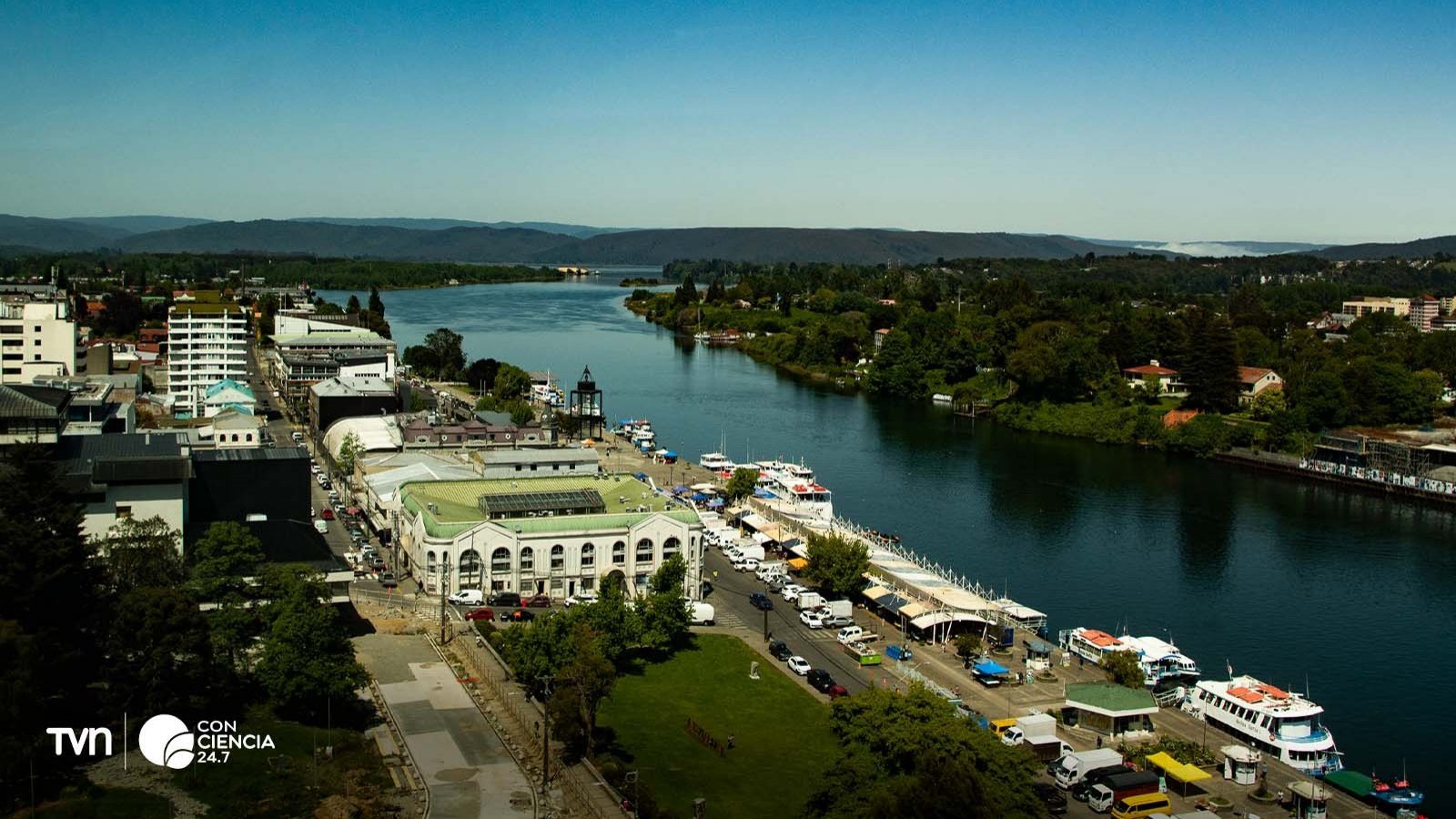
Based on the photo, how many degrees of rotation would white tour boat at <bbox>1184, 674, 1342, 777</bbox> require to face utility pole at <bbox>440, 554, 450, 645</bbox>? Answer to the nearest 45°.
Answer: approximately 135° to its right

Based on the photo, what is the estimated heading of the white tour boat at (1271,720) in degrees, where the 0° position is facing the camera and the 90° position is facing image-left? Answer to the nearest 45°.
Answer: approximately 315°

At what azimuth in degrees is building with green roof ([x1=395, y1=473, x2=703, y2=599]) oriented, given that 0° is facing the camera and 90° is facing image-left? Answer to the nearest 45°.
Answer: approximately 0°

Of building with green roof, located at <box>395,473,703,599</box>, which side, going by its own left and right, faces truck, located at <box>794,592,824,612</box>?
left

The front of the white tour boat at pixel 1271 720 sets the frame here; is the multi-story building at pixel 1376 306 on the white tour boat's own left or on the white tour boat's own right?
on the white tour boat's own left

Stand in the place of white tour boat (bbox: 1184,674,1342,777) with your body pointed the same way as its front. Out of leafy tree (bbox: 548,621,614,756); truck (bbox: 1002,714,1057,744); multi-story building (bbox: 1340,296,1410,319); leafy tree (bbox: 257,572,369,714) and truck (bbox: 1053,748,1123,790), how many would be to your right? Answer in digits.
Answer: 4

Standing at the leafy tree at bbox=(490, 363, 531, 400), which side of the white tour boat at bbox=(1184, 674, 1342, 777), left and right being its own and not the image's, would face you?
back

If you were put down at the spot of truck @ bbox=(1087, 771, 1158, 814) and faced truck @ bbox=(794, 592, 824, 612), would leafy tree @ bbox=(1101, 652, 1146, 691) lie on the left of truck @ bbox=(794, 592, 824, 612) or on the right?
right
